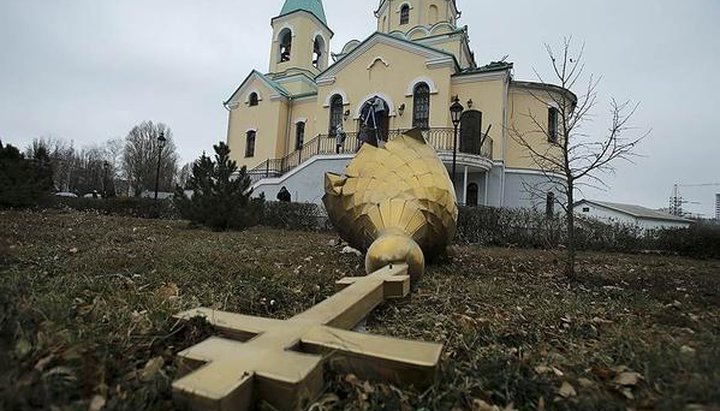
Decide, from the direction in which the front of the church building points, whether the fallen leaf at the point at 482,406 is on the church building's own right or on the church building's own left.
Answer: on the church building's own left

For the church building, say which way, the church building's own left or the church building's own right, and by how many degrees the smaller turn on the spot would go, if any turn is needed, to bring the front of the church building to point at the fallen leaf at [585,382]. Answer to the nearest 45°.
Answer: approximately 45° to the church building's own left

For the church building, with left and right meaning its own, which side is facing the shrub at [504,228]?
front

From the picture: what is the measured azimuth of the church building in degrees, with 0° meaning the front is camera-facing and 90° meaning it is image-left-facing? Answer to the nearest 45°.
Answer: approximately 45°

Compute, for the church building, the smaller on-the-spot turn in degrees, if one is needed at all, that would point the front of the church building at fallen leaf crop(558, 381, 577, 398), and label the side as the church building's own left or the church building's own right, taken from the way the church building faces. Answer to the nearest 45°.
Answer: approximately 45° to the church building's own left

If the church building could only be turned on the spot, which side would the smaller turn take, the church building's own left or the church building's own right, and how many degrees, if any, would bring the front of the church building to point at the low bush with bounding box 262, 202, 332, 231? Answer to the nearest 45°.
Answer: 0° — it already faces it

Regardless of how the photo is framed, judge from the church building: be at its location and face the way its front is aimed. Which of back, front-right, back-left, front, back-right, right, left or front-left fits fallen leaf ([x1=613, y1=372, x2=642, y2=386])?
front-left
